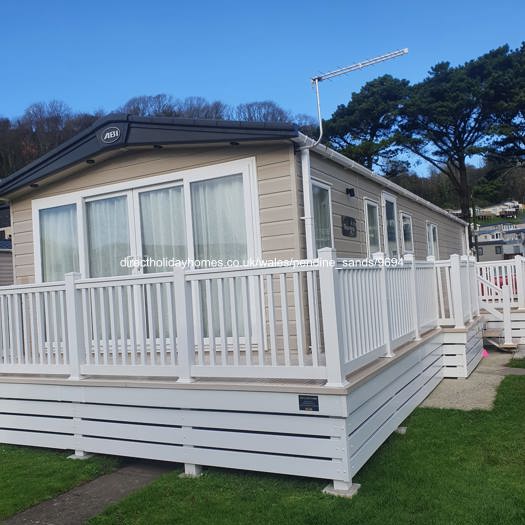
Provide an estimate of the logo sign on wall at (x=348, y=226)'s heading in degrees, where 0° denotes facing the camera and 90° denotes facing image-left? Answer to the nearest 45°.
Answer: approximately 315°

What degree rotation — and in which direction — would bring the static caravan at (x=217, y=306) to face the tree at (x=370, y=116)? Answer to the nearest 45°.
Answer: approximately 135° to its right

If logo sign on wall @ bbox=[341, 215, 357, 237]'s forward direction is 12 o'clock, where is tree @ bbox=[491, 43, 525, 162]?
The tree is roughly at 8 o'clock from the logo sign on wall.

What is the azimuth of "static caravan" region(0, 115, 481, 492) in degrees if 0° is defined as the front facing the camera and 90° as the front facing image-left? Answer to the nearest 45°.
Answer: approximately 45°

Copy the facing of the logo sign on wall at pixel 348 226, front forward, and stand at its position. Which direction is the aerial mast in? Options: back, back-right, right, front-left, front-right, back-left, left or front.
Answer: front-right

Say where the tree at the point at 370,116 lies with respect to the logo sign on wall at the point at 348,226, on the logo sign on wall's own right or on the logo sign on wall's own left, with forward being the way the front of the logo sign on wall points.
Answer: on the logo sign on wall's own left
